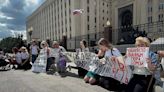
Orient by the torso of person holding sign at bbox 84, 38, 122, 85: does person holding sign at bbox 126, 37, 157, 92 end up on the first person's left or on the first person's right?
on the first person's left

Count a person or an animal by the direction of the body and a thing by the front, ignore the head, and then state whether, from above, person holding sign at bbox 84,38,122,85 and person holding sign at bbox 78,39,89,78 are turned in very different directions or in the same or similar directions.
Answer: same or similar directions

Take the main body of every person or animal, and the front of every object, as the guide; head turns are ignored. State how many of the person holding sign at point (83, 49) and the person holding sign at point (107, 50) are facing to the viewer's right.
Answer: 0

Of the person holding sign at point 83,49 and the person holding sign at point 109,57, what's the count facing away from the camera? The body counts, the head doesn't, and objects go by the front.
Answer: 0

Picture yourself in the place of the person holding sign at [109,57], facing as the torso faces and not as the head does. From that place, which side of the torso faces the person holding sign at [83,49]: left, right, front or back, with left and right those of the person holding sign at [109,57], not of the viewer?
right

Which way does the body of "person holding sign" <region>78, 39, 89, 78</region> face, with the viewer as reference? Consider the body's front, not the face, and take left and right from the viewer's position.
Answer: facing the viewer and to the left of the viewer

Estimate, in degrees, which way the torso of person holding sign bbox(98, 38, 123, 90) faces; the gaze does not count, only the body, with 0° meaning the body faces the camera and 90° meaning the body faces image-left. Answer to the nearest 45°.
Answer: approximately 45°

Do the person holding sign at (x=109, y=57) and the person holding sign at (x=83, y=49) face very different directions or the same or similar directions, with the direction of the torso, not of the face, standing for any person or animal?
same or similar directions
